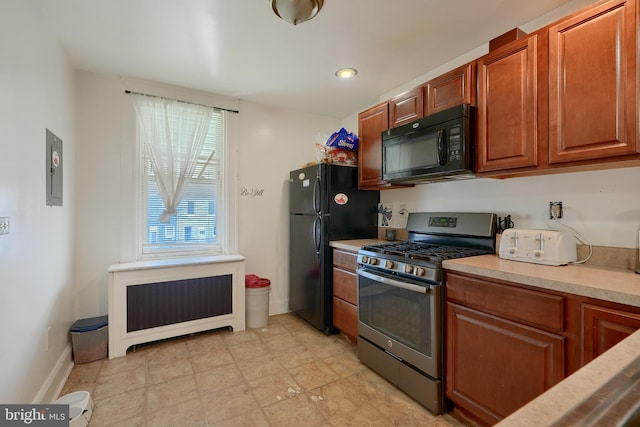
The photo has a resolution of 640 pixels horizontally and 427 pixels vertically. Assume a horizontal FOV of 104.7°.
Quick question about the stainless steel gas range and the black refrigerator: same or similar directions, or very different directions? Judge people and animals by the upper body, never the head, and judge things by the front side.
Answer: same or similar directions

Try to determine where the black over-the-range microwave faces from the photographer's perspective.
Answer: facing the viewer and to the left of the viewer

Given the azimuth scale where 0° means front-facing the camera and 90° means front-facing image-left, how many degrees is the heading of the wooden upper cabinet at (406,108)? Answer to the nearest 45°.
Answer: approximately 45°

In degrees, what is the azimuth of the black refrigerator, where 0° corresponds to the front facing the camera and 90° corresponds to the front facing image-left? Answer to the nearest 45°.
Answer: approximately 45°

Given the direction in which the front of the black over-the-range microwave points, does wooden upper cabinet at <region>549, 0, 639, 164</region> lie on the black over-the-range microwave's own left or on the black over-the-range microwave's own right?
on the black over-the-range microwave's own left

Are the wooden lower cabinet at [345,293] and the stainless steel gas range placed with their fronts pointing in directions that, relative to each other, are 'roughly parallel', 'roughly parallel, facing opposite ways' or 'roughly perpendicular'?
roughly parallel

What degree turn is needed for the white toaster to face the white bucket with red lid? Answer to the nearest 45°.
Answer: approximately 45° to its right

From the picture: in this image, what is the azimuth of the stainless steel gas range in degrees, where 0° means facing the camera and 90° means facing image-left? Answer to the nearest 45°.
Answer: approximately 45°

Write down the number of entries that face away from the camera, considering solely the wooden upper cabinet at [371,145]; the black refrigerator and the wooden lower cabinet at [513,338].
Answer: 0

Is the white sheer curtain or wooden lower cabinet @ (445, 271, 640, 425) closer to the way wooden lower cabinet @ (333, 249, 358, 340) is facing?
the white sheer curtain

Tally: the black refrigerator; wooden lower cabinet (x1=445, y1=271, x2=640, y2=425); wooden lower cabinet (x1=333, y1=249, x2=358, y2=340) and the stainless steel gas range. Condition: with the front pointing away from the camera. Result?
0
